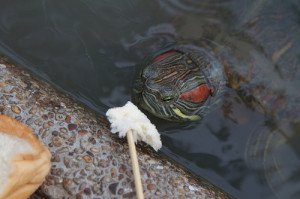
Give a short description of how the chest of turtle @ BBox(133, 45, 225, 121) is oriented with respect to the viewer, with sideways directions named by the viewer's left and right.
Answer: facing the viewer and to the left of the viewer
